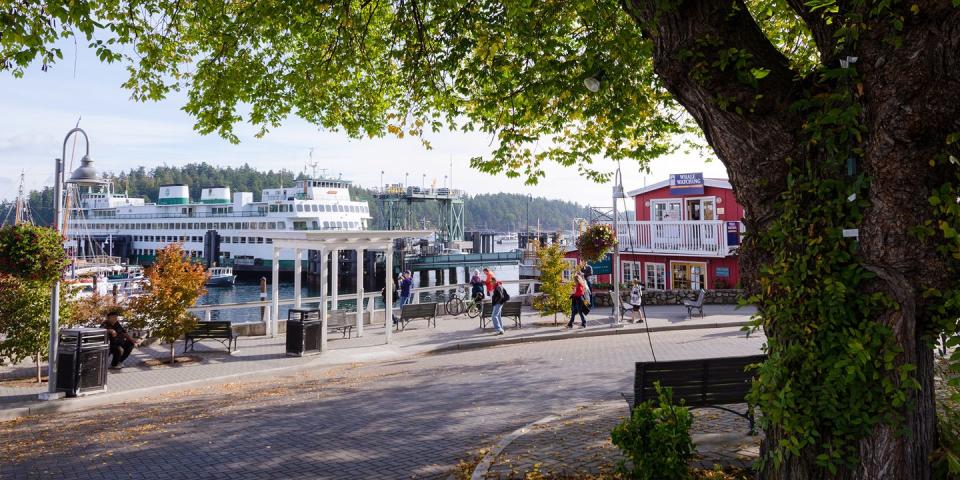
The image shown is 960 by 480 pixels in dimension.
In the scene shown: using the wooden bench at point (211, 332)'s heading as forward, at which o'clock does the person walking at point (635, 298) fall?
The person walking is roughly at 9 o'clock from the wooden bench.

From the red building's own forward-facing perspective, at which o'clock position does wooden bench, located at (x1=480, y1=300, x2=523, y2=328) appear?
The wooden bench is roughly at 1 o'clock from the red building.

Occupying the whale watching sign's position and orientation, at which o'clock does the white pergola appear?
The white pergola is roughly at 1 o'clock from the whale watching sign.

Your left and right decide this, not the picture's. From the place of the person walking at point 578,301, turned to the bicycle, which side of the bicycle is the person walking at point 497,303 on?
left

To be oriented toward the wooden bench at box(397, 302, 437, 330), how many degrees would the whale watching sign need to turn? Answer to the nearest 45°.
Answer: approximately 45° to its right

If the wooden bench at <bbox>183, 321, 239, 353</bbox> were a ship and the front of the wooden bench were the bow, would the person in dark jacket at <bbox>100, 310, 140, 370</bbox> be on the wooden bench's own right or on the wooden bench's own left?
on the wooden bench's own right

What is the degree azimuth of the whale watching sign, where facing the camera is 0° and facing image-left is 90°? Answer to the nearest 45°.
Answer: approximately 0°

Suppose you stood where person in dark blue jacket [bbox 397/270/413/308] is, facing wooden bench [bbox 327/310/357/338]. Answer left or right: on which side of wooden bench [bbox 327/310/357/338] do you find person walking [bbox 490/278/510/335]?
left

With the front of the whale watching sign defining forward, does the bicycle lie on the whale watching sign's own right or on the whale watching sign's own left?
on the whale watching sign's own right

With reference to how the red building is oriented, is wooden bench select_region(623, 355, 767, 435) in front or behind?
in front

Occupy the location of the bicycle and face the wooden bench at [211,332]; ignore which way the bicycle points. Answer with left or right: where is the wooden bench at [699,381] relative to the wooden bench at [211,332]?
left
